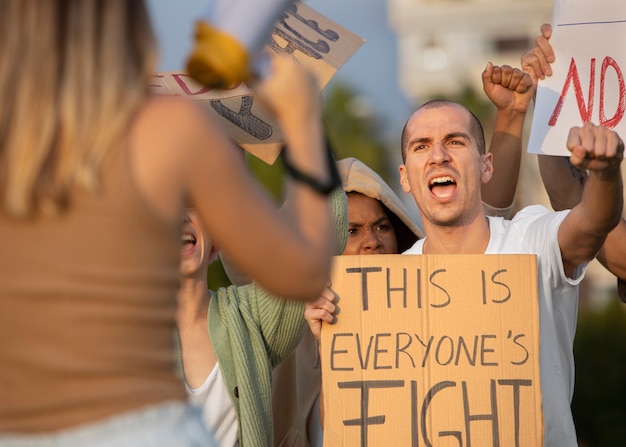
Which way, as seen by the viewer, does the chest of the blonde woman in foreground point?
away from the camera

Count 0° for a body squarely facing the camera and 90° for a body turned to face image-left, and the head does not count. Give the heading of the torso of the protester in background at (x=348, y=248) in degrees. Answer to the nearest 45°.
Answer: approximately 45°

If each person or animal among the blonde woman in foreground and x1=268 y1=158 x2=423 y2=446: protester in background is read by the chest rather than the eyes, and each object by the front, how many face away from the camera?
1

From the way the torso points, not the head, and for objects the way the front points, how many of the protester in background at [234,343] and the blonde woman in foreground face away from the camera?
1

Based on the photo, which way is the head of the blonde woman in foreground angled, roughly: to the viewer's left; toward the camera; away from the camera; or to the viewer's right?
away from the camera

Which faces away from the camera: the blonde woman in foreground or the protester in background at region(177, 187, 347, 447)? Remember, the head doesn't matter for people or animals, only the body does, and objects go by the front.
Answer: the blonde woman in foreground

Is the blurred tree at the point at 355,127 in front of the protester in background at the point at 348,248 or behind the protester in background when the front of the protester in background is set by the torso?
behind

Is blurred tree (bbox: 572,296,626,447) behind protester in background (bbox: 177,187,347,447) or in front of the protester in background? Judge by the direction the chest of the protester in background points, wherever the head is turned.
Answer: behind

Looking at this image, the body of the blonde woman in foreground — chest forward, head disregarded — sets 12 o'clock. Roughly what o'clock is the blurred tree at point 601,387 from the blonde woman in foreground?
The blurred tree is roughly at 1 o'clock from the blonde woman in foreground.
